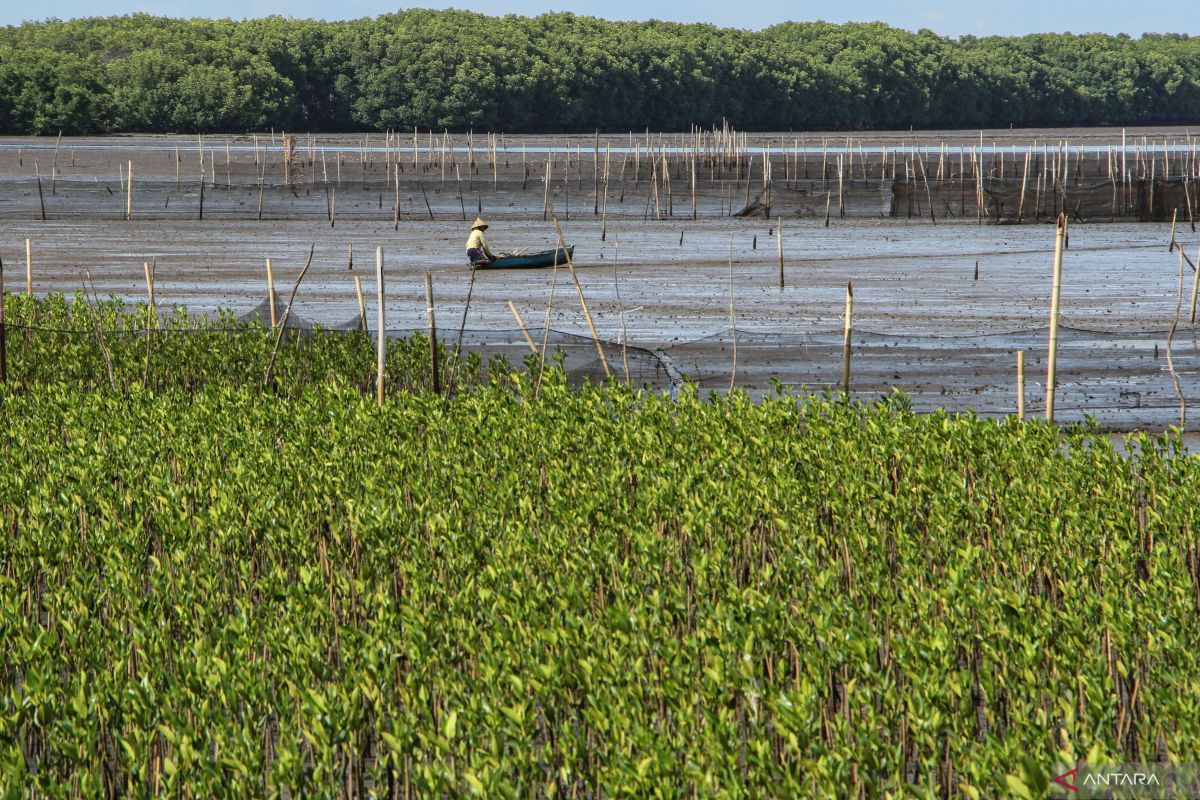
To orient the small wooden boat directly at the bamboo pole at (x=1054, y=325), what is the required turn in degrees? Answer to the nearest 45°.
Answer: approximately 90° to its right

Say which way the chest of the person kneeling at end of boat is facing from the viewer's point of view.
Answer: to the viewer's right

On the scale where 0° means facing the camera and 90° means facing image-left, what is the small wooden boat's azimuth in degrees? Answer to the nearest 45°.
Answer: approximately 270°

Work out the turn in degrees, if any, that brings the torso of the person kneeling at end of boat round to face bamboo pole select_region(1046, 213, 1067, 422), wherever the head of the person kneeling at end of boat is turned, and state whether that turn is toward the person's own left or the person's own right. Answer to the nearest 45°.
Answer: approximately 90° to the person's own right
